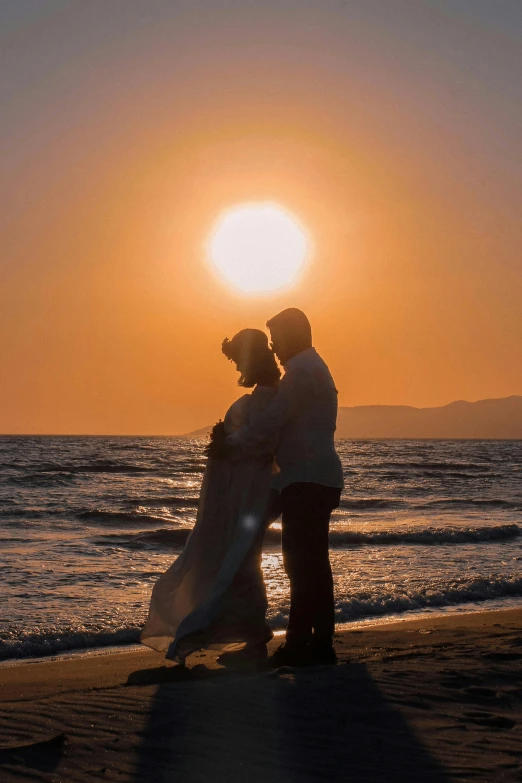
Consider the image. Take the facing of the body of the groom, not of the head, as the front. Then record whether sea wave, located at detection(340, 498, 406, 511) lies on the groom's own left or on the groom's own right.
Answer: on the groom's own right

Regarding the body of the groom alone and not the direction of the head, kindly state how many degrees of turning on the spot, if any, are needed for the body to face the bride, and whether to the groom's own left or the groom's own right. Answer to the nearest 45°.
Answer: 0° — they already face them

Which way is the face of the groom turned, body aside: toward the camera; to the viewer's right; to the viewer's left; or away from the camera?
to the viewer's left

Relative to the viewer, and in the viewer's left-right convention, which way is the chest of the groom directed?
facing to the left of the viewer

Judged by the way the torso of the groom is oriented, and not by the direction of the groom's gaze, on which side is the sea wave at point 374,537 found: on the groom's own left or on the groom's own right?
on the groom's own right

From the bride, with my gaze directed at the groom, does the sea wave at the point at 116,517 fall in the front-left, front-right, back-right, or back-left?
back-left

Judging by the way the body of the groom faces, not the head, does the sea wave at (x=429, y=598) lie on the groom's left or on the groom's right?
on the groom's right

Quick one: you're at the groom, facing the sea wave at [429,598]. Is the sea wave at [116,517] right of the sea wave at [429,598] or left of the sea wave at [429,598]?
left
